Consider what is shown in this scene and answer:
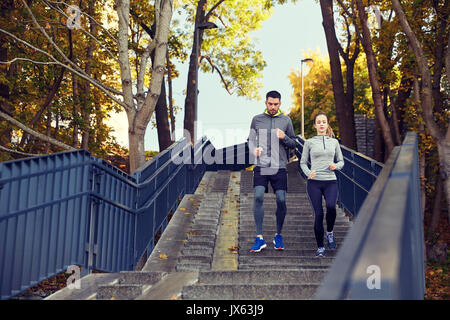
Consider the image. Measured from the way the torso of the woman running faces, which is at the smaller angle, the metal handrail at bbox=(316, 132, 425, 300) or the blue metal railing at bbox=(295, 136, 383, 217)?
the metal handrail

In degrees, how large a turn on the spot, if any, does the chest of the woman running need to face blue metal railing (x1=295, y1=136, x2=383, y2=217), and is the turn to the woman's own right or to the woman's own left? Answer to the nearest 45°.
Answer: approximately 180°

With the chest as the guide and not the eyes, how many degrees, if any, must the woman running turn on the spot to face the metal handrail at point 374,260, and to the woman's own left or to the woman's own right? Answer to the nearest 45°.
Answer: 0° — they already face it

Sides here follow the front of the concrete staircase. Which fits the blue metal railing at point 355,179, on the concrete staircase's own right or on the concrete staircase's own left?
on the concrete staircase's own left

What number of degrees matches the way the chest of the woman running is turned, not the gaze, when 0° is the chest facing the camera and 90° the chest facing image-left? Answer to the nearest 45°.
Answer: approximately 0°
